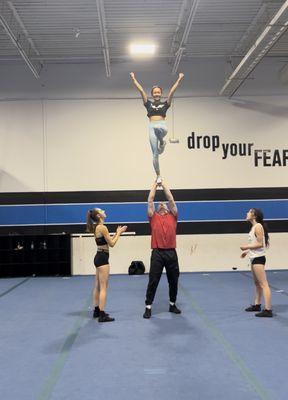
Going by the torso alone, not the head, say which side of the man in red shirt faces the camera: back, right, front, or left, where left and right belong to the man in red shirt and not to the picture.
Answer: front
